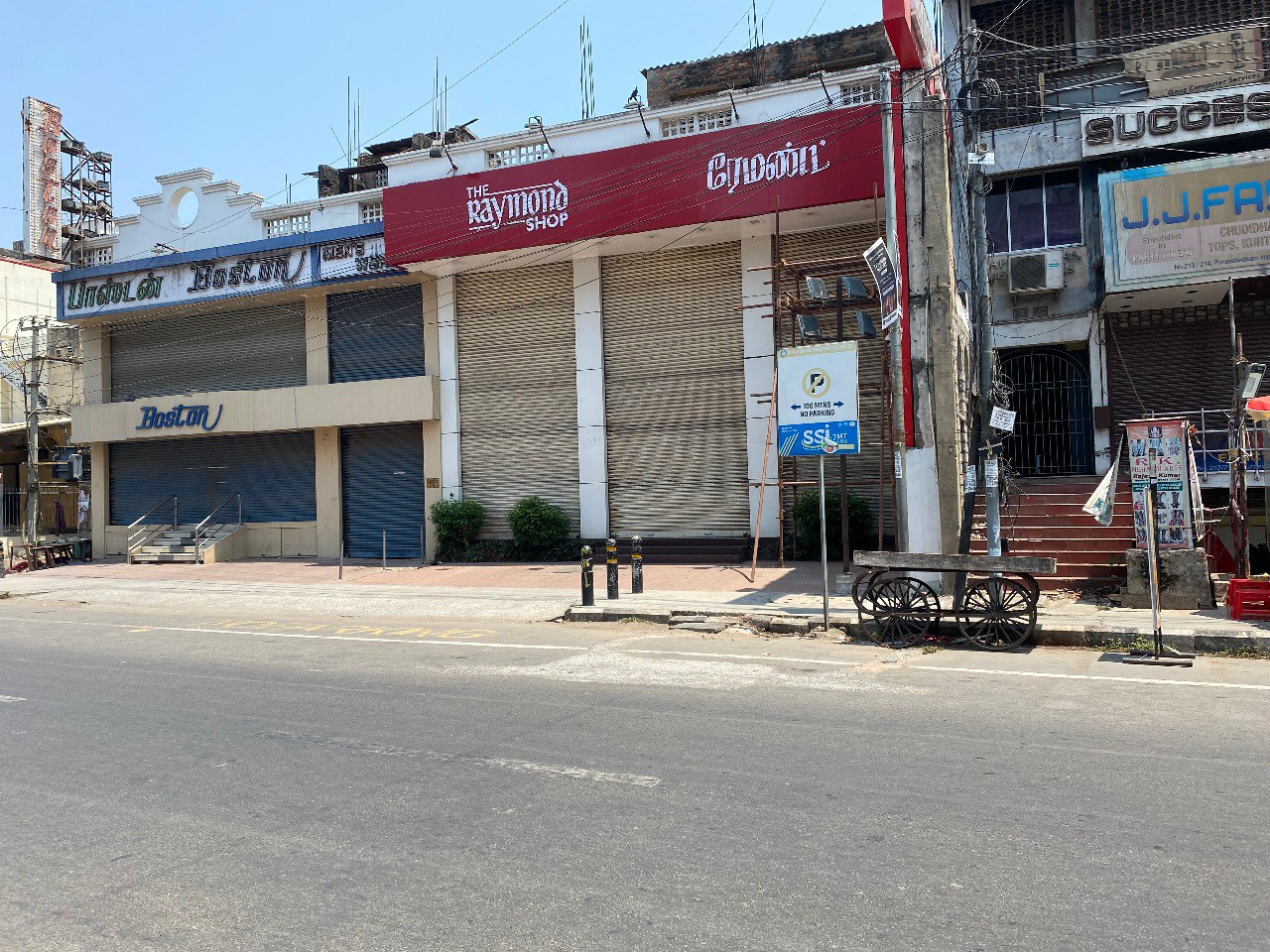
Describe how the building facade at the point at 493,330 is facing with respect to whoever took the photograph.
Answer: facing the viewer

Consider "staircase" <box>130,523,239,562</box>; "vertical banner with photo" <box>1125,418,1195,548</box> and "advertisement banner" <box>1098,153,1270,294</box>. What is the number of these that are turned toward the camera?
3

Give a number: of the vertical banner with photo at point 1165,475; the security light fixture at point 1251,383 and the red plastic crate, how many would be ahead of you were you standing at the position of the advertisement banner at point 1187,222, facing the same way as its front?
3

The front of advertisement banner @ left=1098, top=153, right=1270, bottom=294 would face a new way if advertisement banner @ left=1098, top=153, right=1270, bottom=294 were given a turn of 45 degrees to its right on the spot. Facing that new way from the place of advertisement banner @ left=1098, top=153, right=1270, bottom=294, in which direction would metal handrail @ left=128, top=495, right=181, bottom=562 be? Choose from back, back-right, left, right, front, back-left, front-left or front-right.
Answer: front-right

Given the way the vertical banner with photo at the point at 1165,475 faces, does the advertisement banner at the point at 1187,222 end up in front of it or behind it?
behind

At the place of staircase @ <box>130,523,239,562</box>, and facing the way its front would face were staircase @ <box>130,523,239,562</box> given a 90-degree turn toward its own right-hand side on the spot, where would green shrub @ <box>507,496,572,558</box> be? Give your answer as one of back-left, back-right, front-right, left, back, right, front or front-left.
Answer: back-left

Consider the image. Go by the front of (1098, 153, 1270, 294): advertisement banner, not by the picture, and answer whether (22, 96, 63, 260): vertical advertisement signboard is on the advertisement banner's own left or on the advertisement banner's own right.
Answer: on the advertisement banner's own right

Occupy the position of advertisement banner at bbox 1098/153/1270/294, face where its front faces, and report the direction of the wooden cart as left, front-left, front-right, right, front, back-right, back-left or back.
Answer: front

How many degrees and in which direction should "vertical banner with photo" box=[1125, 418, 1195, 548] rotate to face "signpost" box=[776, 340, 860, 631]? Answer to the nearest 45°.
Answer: approximately 45° to its right

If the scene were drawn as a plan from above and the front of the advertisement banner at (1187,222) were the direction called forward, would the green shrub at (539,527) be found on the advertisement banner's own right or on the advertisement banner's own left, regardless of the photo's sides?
on the advertisement banner's own right

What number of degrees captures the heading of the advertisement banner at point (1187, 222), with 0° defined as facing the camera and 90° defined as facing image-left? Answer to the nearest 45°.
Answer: approximately 0°

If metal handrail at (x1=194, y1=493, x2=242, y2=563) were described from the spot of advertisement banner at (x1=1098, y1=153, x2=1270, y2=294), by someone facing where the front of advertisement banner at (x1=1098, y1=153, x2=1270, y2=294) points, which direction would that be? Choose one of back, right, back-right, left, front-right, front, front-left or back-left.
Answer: right

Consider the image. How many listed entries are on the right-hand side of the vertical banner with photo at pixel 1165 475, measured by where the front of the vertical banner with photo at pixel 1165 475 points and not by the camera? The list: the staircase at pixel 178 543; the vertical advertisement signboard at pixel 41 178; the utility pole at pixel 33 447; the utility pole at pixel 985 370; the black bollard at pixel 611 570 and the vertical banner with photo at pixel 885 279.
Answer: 6

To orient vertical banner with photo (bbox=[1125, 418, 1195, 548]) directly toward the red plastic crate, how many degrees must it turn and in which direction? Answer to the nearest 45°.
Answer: approximately 45° to its left

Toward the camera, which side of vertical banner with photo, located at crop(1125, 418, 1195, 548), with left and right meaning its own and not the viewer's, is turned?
front

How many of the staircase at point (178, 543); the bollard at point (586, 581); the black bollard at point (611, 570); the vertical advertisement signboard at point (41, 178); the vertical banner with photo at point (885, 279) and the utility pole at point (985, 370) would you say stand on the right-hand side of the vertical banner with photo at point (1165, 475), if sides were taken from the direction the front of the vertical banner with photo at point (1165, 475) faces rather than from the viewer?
6

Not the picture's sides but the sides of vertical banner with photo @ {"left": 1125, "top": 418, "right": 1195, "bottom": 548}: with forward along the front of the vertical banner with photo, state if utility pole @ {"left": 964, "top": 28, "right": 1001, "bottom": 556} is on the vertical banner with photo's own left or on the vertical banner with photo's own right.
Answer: on the vertical banner with photo's own right
